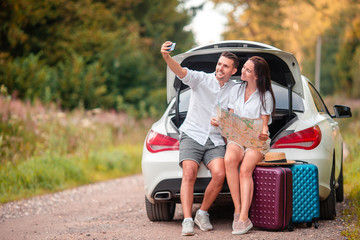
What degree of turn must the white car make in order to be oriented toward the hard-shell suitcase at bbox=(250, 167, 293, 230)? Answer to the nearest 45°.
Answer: approximately 180°

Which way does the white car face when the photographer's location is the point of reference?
facing away from the viewer
